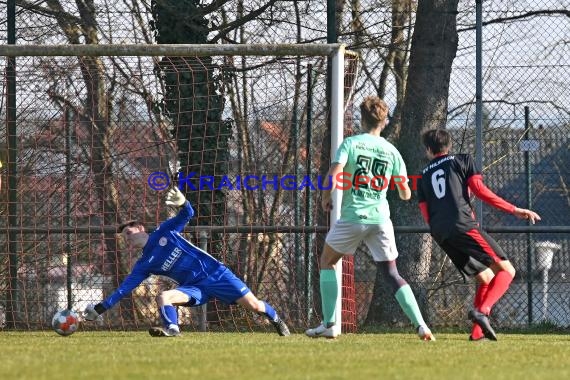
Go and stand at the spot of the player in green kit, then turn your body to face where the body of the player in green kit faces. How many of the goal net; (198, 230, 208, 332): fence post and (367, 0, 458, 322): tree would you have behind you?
0

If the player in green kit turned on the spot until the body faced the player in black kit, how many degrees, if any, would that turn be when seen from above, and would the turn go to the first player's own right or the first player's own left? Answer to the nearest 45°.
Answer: approximately 45° to the first player's own right

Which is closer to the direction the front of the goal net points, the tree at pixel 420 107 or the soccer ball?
the soccer ball

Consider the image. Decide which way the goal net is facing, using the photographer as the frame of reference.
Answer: facing the viewer

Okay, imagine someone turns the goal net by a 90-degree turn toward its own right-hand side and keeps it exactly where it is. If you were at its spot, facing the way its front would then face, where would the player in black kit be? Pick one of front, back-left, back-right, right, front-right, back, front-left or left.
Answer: back-left

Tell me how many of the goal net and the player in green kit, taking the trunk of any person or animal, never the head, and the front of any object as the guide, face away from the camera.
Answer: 1

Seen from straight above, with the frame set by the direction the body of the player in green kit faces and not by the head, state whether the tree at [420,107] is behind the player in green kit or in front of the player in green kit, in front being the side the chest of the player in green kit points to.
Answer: in front

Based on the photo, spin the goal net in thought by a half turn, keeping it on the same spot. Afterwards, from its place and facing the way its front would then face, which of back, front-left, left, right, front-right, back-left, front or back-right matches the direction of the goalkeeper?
back

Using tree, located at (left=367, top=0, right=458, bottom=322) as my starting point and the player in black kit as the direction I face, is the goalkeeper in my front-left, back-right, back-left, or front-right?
front-right

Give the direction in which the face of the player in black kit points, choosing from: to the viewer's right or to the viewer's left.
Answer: to the viewer's left

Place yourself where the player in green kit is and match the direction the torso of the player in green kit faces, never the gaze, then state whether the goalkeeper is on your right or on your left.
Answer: on your left

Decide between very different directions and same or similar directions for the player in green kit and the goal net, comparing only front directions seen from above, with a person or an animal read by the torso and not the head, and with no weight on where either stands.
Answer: very different directions

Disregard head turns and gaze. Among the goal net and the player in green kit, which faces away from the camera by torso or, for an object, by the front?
the player in green kit

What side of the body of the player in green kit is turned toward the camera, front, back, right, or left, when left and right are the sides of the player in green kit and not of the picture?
back
